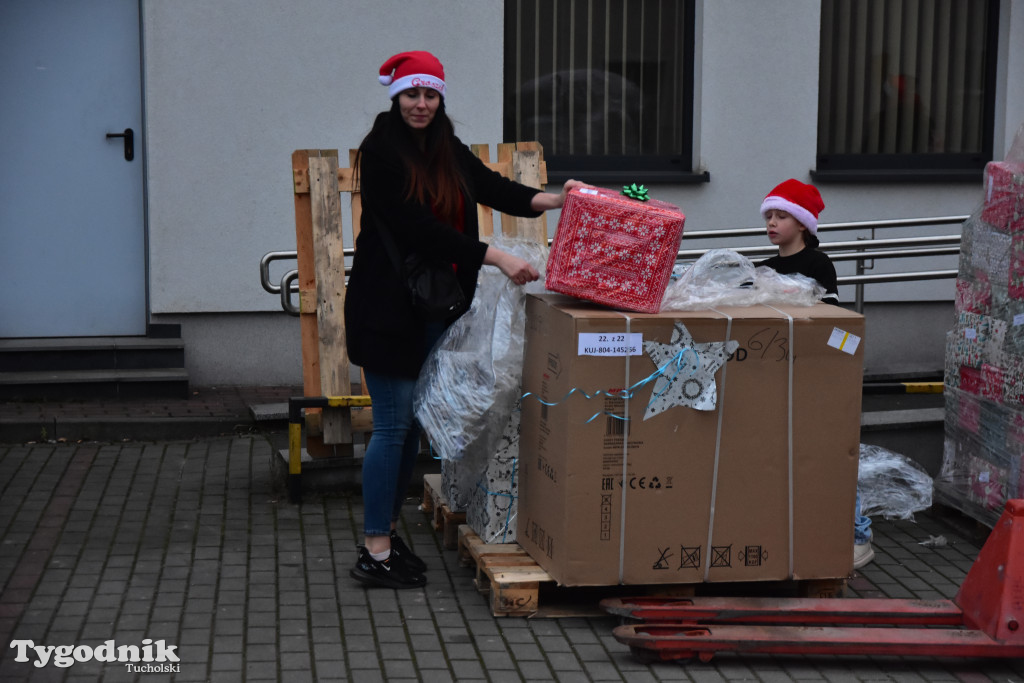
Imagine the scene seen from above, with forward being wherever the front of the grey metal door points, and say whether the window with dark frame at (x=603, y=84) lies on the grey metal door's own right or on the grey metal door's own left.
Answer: on the grey metal door's own left

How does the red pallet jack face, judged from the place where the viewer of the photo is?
facing to the left of the viewer

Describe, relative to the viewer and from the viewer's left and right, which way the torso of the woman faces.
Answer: facing the viewer and to the right of the viewer

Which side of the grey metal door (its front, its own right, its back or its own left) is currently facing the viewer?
front

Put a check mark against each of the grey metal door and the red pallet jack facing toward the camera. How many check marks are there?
1

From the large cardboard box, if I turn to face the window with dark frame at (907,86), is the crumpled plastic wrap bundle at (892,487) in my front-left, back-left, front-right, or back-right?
front-right
